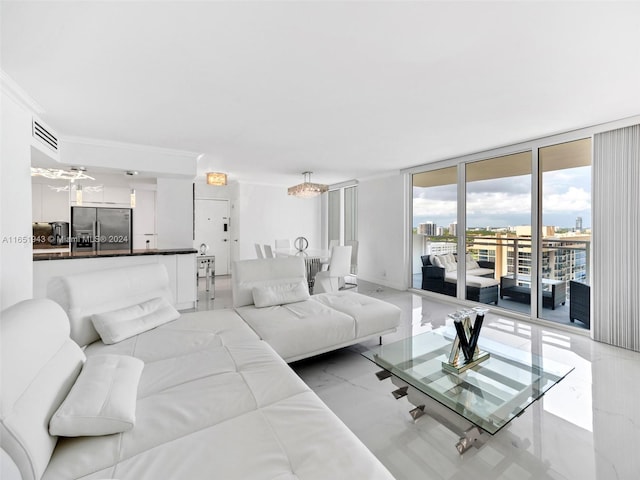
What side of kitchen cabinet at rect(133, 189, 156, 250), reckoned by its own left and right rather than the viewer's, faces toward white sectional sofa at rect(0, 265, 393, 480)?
front

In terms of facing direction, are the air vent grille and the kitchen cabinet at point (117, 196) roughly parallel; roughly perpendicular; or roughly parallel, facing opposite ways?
roughly perpendicular

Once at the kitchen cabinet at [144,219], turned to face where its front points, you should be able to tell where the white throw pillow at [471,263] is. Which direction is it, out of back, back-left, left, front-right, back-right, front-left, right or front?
front-left

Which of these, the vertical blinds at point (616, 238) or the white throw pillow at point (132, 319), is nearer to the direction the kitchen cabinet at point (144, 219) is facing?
the white throw pillow

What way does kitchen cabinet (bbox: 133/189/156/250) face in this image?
toward the camera

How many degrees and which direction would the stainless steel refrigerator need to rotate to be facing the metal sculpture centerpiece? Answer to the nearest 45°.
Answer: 0° — it already faces it

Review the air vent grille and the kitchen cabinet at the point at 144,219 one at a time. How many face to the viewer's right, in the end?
1

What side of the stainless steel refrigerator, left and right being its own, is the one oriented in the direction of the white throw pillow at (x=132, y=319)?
front

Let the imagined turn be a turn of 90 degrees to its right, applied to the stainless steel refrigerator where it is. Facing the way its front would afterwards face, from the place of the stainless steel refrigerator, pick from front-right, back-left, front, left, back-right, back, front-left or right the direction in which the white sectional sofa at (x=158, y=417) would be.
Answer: left

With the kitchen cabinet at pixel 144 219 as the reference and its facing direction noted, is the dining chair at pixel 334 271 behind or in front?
in front

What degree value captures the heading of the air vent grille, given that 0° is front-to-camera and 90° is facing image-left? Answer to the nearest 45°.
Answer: approximately 270°

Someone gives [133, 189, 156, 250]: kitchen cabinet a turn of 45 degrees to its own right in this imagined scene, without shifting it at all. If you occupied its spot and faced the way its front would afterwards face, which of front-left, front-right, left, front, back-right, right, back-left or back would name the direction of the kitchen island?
front-left

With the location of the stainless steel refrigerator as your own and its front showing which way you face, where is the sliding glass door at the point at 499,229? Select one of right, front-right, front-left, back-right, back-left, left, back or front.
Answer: front-left

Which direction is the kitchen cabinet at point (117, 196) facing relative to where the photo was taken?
toward the camera
